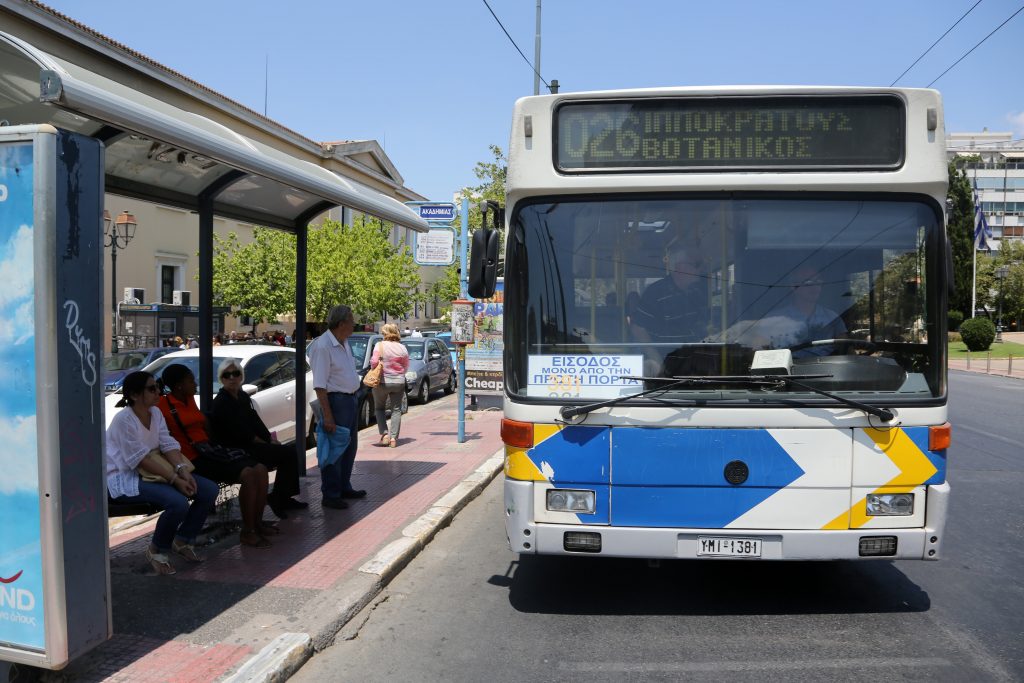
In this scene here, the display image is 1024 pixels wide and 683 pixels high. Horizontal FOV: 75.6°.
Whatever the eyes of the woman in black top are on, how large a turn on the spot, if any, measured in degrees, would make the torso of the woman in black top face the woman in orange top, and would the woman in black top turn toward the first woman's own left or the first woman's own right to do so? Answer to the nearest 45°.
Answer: approximately 90° to the first woman's own right

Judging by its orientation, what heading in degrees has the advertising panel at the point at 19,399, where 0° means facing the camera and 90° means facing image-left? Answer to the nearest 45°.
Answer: approximately 0°

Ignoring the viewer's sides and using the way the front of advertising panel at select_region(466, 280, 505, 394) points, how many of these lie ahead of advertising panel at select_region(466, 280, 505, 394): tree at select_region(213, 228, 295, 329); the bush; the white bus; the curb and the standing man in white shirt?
3

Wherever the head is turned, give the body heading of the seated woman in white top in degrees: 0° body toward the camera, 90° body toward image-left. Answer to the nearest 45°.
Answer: approximately 315°
